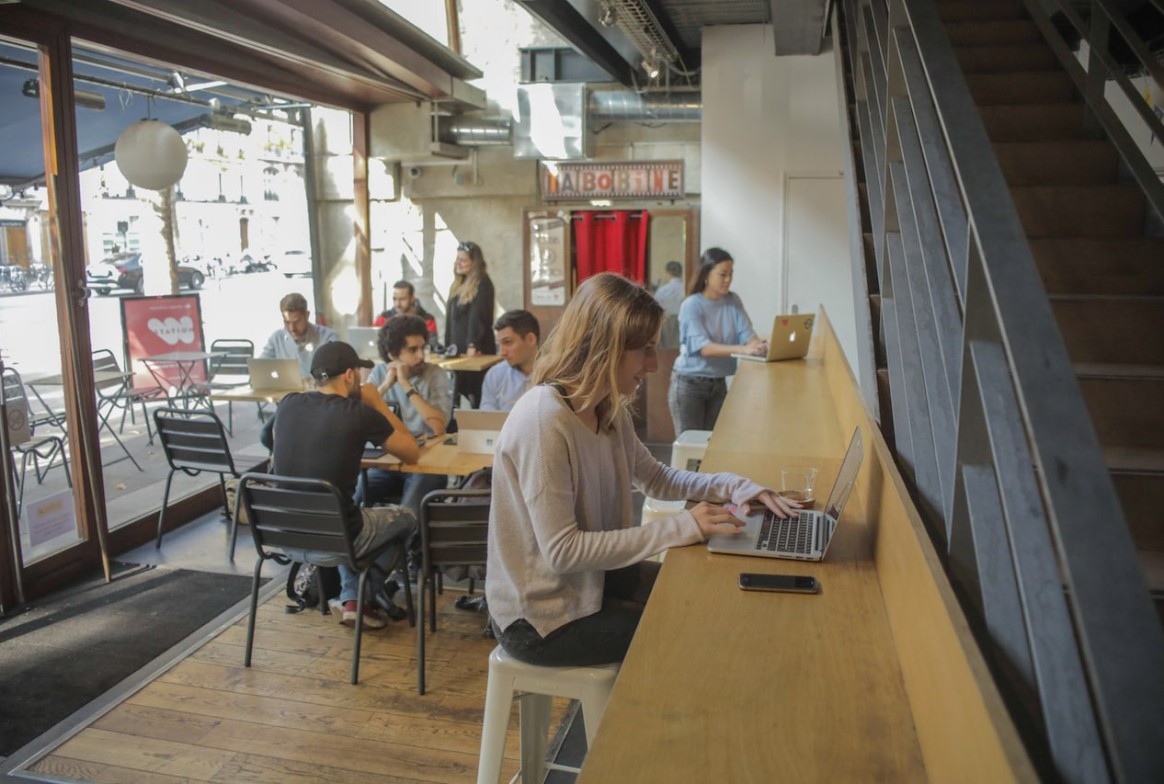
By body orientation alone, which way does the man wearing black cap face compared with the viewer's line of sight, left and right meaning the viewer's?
facing away from the viewer and to the right of the viewer

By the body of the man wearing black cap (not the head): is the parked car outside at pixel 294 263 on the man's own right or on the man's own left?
on the man's own left

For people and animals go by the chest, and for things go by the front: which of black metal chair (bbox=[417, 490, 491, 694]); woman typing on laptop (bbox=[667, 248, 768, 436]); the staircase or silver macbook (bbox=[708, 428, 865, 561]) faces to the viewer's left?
the silver macbook

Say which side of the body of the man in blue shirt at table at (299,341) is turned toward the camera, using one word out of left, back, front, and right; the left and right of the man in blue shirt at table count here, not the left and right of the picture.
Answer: front

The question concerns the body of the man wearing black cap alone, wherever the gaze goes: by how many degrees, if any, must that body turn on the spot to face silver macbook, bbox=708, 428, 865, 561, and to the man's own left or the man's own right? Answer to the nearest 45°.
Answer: approximately 90° to the man's own right

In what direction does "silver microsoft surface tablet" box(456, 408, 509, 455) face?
away from the camera

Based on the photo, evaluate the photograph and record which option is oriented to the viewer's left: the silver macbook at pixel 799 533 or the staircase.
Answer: the silver macbook

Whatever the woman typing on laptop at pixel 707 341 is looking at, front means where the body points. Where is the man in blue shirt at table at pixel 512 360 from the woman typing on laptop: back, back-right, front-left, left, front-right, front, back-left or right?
right

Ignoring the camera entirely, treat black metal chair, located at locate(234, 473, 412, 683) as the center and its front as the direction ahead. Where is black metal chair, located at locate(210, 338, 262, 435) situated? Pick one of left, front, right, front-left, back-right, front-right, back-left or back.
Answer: front-left

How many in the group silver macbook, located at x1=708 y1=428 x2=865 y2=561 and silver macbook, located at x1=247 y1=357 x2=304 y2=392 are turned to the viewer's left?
1

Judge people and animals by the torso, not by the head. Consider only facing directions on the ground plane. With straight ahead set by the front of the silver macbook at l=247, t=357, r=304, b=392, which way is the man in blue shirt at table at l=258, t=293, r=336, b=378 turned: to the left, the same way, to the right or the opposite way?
the opposite way

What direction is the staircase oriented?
toward the camera

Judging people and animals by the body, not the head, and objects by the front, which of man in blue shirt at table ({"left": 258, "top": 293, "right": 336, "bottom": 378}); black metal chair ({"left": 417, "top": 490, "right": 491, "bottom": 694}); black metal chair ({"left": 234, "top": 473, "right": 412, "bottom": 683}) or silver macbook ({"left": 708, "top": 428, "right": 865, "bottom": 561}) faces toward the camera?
the man in blue shirt at table

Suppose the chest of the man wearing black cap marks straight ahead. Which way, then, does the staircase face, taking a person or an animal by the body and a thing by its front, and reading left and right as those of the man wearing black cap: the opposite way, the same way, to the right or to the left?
the opposite way

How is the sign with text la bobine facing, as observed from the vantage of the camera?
facing the viewer

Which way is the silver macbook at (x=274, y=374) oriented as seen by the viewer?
away from the camera

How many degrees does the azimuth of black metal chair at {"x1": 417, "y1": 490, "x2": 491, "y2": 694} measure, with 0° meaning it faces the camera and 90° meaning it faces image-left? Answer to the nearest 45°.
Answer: approximately 180°

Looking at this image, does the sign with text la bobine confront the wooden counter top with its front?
yes

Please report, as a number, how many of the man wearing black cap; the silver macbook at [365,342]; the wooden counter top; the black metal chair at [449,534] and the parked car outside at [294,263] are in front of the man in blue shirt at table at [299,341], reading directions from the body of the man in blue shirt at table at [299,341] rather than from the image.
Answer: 3

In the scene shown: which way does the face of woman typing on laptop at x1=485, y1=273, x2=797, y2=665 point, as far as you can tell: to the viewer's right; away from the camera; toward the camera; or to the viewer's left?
to the viewer's right

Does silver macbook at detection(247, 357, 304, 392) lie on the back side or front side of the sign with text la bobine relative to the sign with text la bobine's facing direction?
on the front side
